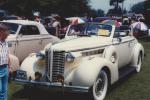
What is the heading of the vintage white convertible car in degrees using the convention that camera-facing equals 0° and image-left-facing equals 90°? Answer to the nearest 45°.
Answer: approximately 45°

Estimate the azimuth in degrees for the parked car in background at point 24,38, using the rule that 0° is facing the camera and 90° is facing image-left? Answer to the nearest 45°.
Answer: approximately 45°

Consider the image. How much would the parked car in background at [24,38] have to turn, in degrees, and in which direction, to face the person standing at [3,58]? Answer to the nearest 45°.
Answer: approximately 45° to its left

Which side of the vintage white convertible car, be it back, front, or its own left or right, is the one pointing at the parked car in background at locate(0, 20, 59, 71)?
right
